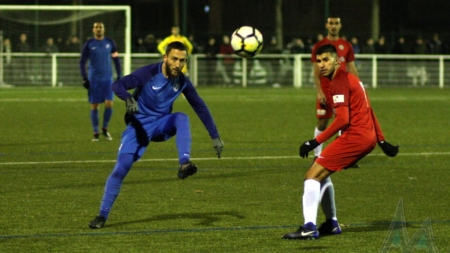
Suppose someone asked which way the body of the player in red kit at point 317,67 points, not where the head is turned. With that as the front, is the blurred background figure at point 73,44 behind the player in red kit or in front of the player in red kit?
behind

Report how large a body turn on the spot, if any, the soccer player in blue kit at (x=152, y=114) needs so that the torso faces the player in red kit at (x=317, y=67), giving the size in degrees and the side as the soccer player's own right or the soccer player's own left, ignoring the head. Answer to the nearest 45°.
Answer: approximately 90° to the soccer player's own left

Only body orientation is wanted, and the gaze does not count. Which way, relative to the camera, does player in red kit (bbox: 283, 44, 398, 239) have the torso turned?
to the viewer's left

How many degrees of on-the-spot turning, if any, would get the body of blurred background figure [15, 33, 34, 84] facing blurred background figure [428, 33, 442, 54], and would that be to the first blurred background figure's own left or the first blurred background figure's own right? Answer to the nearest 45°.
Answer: approximately 90° to the first blurred background figure's own left

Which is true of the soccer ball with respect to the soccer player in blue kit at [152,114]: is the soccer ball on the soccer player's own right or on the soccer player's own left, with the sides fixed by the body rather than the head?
on the soccer player's own left

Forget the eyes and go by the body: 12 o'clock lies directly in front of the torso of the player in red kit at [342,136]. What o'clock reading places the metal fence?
The metal fence is roughly at 3 o'clock from the player in red kit.

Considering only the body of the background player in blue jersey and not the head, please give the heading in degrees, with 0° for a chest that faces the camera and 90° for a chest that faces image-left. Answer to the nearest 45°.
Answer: approximately 0°

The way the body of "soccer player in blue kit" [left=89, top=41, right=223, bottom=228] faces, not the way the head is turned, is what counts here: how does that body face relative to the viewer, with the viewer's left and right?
facing the viewer and to the right of the viewer

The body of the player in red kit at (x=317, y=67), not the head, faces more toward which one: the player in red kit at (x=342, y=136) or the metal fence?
the player in red kit

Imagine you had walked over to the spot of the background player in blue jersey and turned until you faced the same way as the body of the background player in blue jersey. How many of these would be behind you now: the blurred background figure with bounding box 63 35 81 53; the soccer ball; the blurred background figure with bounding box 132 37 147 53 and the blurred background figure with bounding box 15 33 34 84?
3

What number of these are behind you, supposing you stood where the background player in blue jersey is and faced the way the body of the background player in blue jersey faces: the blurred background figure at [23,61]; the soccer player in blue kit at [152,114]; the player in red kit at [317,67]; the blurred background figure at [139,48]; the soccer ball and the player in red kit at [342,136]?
2

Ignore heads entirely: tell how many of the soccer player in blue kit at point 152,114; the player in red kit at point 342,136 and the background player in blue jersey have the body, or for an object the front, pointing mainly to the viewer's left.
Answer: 1
